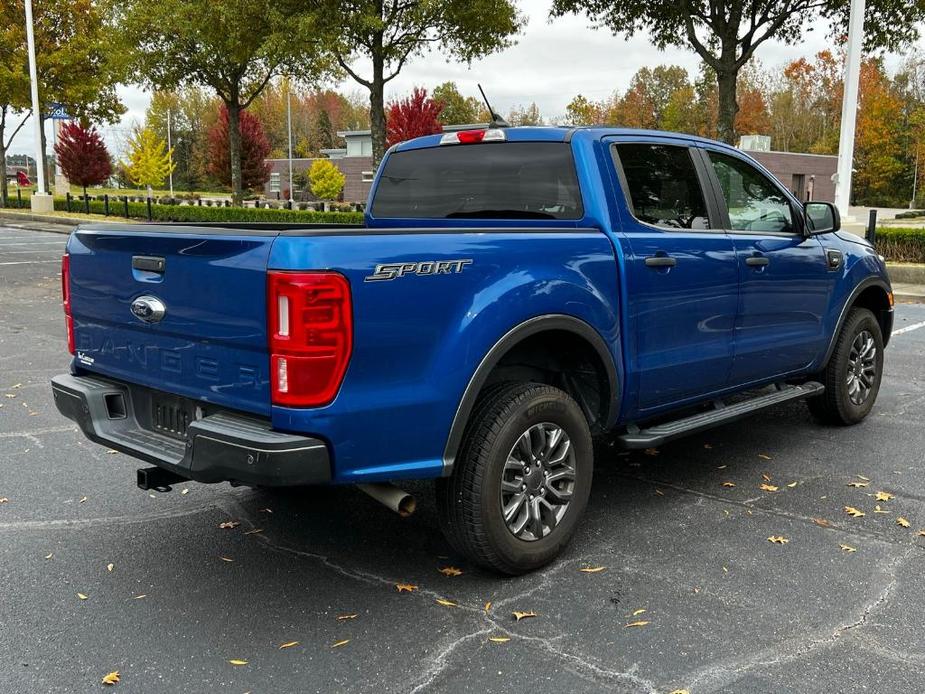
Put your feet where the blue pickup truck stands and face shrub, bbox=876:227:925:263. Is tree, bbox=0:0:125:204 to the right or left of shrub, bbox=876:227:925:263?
left

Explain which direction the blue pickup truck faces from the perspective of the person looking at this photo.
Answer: facing away from the viewer and to the right of the viewer

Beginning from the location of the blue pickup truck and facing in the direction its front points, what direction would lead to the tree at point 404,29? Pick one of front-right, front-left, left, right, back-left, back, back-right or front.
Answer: front-left

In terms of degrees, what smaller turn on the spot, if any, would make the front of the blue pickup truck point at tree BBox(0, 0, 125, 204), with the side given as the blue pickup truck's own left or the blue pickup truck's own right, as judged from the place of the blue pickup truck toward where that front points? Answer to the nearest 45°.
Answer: approximately 90° to the blue pickup truck's own left

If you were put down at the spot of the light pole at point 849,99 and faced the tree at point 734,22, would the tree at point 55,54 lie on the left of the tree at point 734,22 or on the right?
left

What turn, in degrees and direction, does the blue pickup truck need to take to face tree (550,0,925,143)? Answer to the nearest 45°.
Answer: approximately 45° to its left

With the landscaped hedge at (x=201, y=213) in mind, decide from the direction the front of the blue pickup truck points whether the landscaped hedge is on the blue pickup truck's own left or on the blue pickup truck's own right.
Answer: on the blue pickup truck's own left

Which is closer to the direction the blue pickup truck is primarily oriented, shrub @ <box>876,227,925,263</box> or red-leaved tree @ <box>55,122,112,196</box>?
the shrub

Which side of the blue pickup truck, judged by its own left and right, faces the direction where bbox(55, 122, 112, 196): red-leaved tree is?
left

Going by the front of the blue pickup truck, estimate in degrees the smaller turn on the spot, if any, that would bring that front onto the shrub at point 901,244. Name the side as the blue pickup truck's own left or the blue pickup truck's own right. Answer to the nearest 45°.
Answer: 0° — it already faces it
